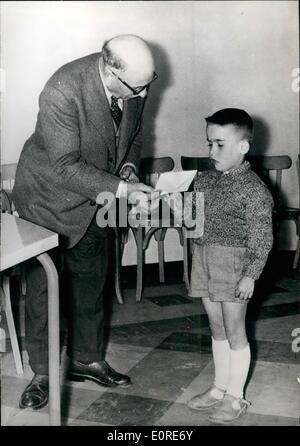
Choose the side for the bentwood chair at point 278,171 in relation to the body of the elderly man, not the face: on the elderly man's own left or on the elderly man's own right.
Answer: on the elderly man's own left

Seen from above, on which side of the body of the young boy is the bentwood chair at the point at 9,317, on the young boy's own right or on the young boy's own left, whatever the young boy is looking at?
on the young boy's own right

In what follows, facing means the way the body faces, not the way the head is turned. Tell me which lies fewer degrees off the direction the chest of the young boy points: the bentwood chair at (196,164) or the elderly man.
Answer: the elderly man

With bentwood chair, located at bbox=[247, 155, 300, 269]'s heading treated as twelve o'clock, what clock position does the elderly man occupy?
The elderly man is roughly at 2 o'clock from the bentwood chair.

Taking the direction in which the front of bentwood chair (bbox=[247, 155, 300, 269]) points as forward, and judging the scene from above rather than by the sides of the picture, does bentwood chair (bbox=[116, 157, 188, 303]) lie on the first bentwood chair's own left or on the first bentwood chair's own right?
on the first bentwood chair's own right

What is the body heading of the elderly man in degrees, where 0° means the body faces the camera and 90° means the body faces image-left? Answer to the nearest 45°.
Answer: approximately 315°

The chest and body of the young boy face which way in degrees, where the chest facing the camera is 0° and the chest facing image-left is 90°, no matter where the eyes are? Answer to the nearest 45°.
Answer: approximately 45°

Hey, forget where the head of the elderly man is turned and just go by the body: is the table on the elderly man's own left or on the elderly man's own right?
on the elderly man's own right

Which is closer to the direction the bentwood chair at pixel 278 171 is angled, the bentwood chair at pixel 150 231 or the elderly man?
the elderly man

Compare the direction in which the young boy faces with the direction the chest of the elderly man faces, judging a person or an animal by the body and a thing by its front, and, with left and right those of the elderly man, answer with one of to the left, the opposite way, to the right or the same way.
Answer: to the right
